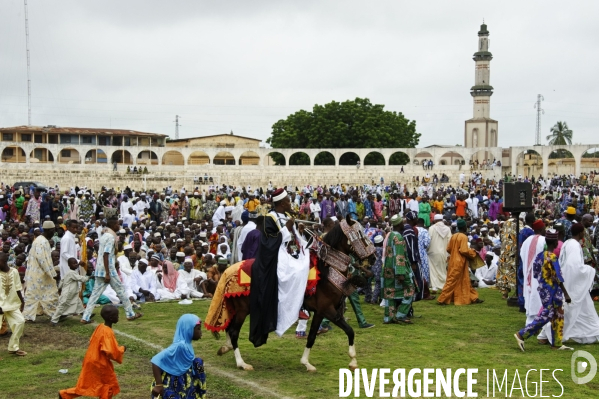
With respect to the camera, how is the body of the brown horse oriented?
to the viewer's right

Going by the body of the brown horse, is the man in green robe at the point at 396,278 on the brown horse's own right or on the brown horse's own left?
on the brown horse's own left

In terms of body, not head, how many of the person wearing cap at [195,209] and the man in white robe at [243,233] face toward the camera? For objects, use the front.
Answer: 1

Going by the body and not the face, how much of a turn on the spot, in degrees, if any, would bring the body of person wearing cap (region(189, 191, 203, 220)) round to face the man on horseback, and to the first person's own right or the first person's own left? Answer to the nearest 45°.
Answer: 0° — they already face them

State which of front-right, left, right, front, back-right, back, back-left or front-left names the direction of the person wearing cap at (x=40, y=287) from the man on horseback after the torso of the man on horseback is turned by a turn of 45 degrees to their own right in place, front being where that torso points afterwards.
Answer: back
